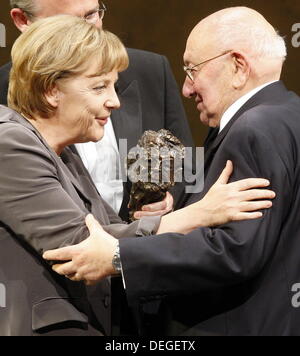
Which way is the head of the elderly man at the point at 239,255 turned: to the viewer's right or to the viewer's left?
to the viewer's left

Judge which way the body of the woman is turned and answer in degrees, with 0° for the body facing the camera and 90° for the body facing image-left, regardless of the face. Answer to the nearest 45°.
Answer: approximately 270°

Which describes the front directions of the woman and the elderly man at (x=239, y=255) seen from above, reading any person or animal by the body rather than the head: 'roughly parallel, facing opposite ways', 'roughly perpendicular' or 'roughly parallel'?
roughly parallel, facing opposite ways

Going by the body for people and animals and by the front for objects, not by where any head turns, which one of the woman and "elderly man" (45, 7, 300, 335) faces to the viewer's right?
the woman

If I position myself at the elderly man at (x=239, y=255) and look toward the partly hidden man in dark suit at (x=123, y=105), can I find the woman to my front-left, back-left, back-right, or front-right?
front-left

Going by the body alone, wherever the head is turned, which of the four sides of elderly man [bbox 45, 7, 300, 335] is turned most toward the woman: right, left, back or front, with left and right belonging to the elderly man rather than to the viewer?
front

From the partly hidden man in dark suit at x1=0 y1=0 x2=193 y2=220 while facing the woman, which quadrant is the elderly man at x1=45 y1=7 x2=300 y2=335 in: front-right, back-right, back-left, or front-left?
front-left

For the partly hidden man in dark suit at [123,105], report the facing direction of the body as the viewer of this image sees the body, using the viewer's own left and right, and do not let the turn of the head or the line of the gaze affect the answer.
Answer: facing the viewer and to the right of the viewer

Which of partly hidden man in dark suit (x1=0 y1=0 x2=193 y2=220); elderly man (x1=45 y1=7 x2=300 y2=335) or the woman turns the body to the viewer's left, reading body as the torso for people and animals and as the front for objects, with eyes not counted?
elderly man (x1=45 y1=7 x2=300 y2=335)

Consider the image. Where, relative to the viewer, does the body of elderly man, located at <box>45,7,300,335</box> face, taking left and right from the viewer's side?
facing to the left of the viewer

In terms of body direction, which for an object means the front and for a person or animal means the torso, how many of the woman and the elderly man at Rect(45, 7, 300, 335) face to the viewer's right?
1

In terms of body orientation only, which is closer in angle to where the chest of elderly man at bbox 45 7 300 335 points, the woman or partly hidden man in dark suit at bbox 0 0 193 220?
the woman

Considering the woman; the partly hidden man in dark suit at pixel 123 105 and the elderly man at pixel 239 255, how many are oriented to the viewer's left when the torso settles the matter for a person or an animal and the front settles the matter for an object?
1

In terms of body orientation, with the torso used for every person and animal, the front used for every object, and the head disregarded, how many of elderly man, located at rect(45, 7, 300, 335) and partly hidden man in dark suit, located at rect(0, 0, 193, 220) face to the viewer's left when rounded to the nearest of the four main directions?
1

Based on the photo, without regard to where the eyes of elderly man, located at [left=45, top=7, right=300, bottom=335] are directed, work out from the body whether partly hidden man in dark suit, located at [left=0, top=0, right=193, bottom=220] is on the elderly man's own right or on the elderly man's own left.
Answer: on the elderly man's own right
